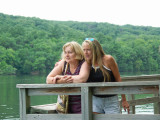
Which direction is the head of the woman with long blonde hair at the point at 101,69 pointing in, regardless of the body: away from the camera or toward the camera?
toward the camera

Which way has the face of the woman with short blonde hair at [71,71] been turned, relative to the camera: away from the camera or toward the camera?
toward the camera

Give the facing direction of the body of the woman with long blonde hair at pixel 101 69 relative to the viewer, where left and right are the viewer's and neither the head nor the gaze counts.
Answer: facing the viewer and to the left of the viewer
